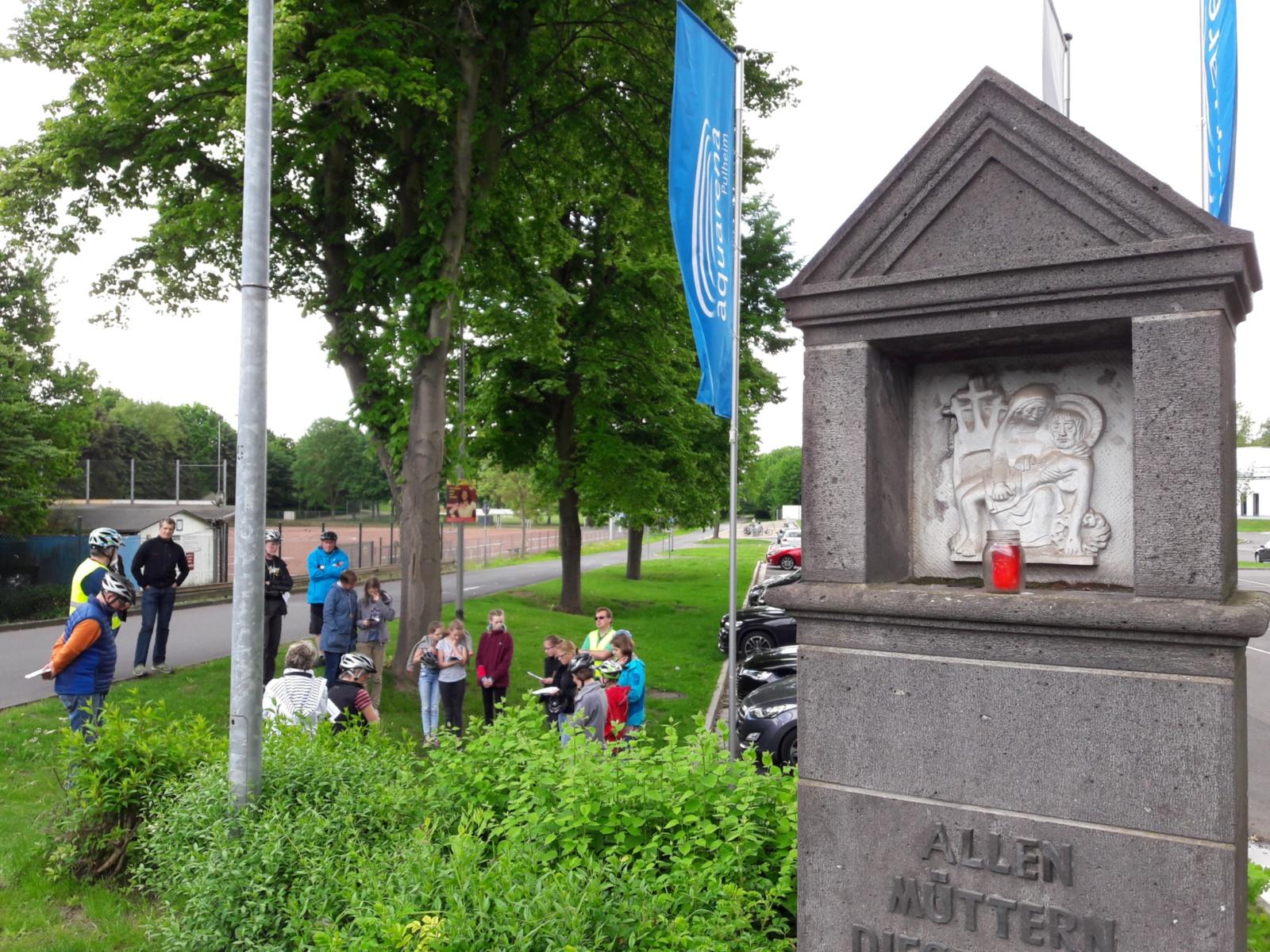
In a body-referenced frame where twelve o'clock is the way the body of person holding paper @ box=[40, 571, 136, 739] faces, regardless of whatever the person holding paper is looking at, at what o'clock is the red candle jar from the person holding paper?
The red candle jar is roughly at 2 o'clock from the person holding paper.

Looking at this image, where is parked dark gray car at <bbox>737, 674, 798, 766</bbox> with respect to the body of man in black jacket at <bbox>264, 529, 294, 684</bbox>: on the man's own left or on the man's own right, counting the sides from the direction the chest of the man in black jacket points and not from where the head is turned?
on the man's own left

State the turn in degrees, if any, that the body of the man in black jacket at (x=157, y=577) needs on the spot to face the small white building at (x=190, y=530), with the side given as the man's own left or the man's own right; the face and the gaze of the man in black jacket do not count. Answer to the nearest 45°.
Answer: approximately 180°

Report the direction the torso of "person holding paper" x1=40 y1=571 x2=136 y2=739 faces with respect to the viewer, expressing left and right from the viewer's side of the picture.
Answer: facing to the right of the viewer

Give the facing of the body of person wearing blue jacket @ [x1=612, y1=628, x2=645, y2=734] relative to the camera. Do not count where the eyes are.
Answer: to the viewer's left

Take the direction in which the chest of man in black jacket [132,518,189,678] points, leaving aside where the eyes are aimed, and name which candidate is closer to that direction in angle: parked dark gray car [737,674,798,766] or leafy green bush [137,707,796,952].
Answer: the leafy green bush

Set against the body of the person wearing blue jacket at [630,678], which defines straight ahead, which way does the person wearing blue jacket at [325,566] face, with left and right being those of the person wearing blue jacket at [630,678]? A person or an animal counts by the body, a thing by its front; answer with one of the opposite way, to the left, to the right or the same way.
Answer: to the left

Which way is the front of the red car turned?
to the viewer's left
